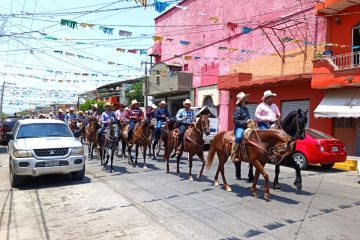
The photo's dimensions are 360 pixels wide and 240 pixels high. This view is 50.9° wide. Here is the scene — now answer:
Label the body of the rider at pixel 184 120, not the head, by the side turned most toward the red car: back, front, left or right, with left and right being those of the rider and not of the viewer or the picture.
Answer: left

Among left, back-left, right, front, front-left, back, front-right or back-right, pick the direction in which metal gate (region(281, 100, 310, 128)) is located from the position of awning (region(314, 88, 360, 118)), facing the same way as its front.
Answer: right

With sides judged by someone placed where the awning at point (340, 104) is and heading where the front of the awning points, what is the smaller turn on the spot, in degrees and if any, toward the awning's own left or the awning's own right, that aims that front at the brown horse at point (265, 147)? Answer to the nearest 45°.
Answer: approximately 45° to the awning's own left

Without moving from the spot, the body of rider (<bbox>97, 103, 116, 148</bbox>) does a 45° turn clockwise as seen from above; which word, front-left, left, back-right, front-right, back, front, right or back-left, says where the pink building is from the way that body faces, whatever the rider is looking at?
back-left

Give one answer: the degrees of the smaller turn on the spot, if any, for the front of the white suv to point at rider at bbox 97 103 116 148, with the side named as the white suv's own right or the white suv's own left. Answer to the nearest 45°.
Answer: approximately 135° to the white suv's own left

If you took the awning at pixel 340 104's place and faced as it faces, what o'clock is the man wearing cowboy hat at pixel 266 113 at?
The man wearing cowboy hat is roughly at 11 o'clock from the awning.

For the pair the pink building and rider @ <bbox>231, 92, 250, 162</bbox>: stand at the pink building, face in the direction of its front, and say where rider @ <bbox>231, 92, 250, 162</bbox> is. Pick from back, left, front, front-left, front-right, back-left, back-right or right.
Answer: front-left

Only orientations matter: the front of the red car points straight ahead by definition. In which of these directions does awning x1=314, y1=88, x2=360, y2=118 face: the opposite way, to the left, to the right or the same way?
to the left

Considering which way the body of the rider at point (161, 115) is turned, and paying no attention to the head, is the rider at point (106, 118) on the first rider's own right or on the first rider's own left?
on the first rider's own right

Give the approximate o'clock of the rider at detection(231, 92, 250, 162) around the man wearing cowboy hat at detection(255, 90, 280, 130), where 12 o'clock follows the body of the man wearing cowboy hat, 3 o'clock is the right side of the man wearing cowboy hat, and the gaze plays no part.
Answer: The rider is roughly at 3 o'clock from the man wearing cowboy hat.
